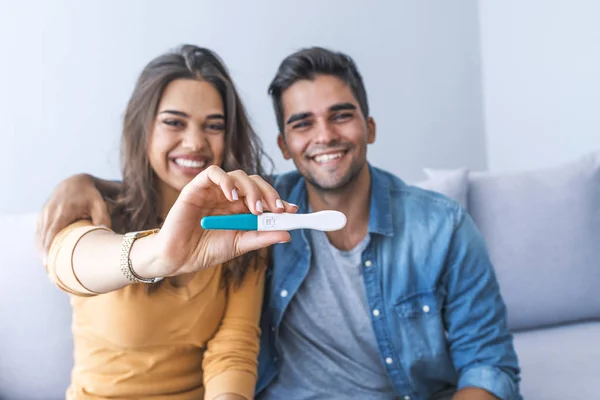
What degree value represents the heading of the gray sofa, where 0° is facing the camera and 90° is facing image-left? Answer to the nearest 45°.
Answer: approximately 0°

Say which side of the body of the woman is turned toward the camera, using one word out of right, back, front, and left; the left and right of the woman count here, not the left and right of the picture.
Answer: front
